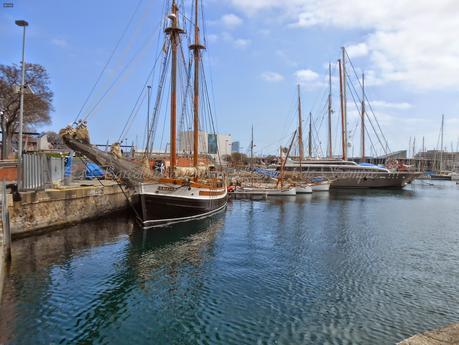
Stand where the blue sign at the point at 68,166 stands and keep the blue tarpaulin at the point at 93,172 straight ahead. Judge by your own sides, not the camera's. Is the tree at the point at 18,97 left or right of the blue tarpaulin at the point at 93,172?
left

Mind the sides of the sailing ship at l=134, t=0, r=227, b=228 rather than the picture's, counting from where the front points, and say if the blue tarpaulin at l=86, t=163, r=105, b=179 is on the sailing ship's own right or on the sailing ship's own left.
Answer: on the sailing ship's own right

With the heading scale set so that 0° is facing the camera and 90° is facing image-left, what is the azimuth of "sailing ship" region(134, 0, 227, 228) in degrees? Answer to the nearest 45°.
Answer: approximately 45°

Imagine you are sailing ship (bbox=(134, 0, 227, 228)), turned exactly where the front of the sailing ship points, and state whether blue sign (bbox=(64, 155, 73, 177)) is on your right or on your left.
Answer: on your right

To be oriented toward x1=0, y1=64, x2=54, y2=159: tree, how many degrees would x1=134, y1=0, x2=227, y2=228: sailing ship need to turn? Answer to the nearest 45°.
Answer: approximately 90° to its right
